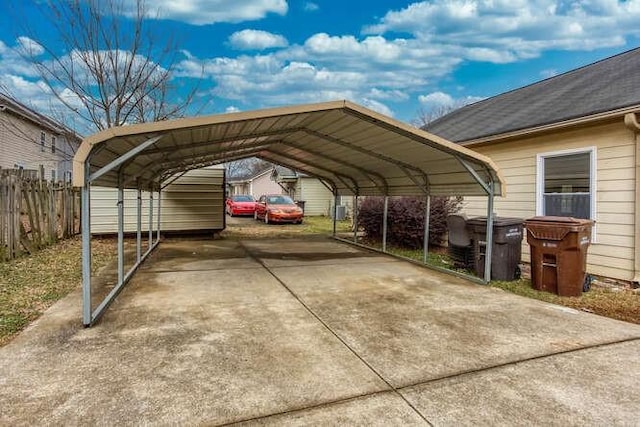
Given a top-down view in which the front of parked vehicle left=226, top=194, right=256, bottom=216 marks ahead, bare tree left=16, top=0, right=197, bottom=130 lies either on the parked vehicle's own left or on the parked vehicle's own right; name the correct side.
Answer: on the parked vehicle's own right

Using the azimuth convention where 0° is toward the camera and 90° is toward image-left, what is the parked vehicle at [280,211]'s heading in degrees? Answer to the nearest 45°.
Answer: approximately 315°

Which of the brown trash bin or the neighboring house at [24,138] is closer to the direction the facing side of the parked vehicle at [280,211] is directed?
the brown trash bin

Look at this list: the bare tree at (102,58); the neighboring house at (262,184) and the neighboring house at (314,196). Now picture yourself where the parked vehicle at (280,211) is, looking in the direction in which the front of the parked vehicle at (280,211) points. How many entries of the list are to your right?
1

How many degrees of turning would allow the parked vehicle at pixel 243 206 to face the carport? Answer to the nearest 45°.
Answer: approximately 45° to its right

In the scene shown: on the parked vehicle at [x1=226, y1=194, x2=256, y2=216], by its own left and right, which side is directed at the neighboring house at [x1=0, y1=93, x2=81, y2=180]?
right

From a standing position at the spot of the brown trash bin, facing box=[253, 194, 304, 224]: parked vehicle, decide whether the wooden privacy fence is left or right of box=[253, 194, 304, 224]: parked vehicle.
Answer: left

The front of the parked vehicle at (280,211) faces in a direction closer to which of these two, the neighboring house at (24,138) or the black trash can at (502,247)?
the black trash can
